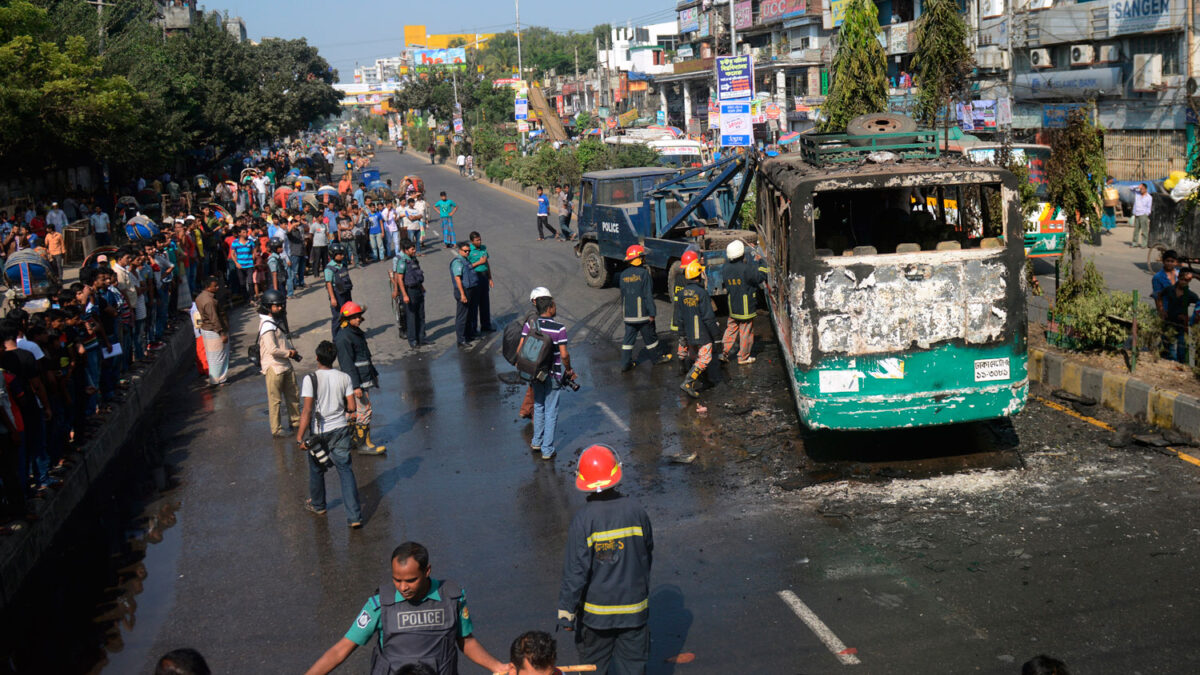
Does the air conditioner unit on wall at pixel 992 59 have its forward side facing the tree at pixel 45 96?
yes

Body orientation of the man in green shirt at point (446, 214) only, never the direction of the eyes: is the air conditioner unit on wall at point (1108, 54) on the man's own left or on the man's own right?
on the man's own left

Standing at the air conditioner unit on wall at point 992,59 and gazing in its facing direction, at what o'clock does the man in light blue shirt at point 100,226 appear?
The man in light blue shirt is roughly at 12 o'clock from the air conditioner unit on wall.

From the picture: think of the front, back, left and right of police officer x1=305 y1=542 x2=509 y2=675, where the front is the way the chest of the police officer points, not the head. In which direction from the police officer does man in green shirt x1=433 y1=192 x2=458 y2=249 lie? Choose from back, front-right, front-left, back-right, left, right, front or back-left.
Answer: back

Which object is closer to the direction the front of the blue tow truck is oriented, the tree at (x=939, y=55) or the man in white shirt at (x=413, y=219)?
the man in white shirt

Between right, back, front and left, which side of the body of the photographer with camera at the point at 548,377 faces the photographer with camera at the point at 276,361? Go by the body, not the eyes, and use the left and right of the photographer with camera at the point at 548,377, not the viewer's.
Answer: left

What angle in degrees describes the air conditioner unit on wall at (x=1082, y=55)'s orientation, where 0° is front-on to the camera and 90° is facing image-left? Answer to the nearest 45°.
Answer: approximately 45°

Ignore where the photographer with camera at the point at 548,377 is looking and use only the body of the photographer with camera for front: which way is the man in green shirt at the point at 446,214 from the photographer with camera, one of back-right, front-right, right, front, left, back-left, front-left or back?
front-left

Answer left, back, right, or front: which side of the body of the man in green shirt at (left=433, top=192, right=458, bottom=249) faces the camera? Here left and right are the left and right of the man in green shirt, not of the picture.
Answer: front

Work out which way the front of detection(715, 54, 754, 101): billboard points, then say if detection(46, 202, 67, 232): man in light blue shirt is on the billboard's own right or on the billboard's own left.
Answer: on the billboard's own right
